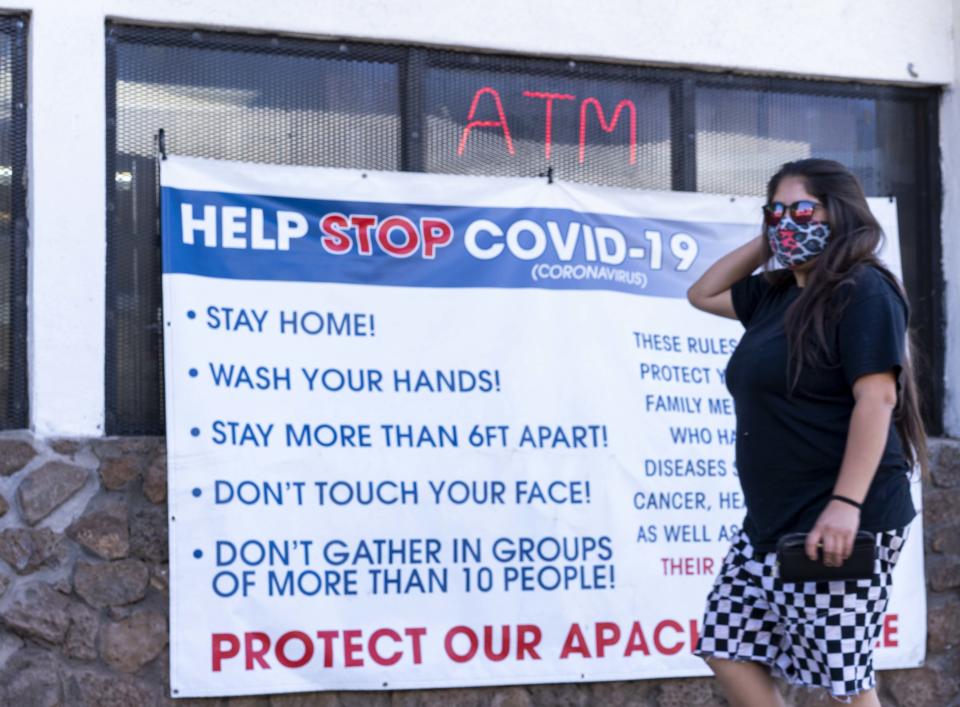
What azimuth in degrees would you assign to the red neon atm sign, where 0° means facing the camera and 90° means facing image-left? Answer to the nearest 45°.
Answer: approximately 0°

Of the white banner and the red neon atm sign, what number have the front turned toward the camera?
2

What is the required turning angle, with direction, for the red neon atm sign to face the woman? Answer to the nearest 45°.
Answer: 0° — it already faces them

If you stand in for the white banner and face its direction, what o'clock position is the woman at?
The woman is roughly at 11 o'clock from the white banner.

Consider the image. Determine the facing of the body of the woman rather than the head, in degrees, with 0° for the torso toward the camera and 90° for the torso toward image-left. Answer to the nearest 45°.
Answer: approximately 45°

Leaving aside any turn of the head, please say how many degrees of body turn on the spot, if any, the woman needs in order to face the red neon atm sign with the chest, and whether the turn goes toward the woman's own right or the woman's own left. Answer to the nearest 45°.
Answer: approximately 90° to the woman's own right

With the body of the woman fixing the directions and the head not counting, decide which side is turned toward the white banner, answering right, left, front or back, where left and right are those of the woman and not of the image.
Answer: right
